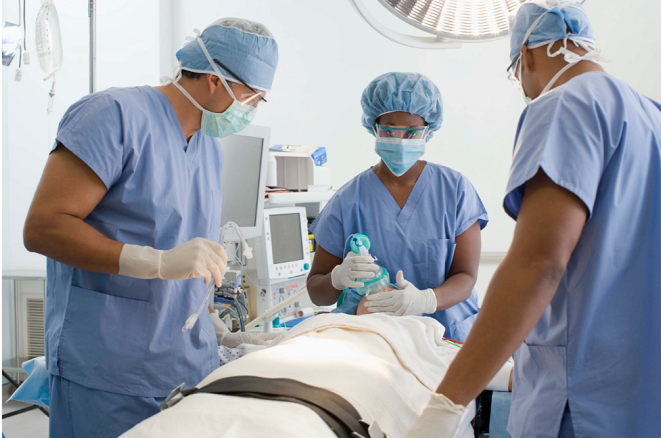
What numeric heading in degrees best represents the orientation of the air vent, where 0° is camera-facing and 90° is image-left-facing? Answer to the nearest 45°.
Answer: approximately 0°

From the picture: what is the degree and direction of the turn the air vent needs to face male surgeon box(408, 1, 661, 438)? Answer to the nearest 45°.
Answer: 0° — it already faces them

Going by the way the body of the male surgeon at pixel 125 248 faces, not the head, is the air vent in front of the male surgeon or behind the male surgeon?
behind

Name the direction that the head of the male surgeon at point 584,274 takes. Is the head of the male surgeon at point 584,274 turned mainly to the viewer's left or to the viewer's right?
to the viewer's left

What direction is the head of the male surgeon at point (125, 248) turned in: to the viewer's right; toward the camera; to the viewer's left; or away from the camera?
to the viewer's right

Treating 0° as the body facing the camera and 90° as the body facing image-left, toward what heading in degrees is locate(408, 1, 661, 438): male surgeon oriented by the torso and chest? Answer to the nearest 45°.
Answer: approximately 135°

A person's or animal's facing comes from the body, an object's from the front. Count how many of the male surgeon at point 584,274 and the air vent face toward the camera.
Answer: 1

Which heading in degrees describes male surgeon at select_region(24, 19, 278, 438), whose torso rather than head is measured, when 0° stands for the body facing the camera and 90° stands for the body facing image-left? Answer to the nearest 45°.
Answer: approximately 315°
